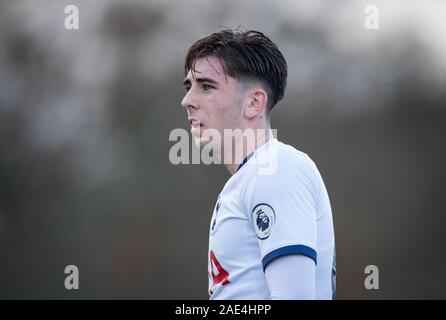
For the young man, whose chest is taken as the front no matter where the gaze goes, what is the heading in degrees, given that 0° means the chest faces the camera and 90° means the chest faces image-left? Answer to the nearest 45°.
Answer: approximately 90°
